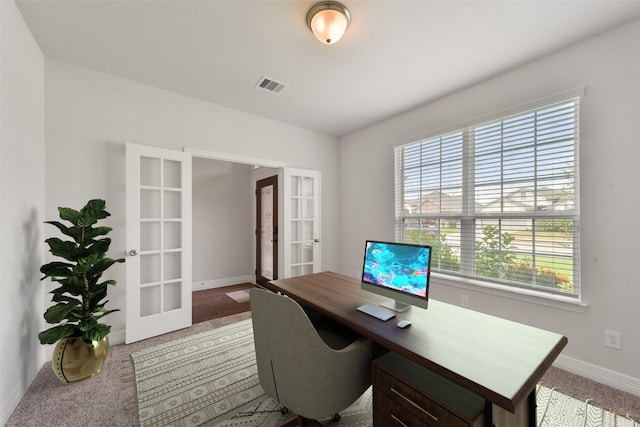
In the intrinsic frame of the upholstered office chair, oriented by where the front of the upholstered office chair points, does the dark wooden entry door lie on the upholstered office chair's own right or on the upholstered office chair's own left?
on the upholstered office chair's own left

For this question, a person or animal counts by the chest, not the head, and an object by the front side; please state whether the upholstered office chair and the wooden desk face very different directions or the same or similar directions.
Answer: very different directions

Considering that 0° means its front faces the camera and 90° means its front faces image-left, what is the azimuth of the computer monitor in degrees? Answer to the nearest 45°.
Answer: approximately 45°

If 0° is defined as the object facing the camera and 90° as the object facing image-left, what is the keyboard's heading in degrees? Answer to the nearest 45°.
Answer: approximately 45°

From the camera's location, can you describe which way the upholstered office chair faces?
facing away from the viewer and to the right of the viewer

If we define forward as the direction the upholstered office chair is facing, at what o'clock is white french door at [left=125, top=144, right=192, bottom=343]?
The white french door is roughly at 9 o'clock from the upholstered office chair.

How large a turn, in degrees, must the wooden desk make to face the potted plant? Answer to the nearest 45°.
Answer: approximately 45° to its right
